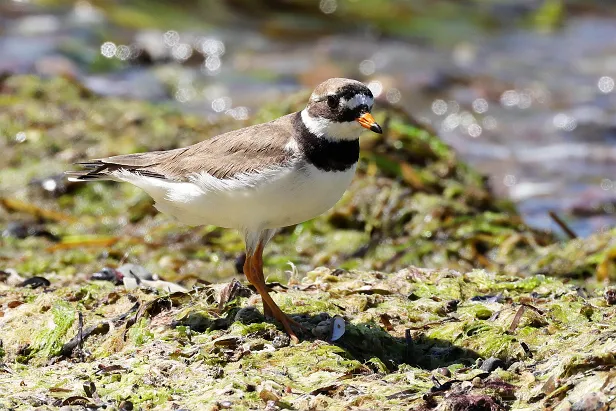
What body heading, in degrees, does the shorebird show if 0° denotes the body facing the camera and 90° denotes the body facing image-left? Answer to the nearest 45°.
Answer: approximately 270°

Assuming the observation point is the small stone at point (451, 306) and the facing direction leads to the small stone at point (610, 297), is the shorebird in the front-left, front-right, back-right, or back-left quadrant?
back-right

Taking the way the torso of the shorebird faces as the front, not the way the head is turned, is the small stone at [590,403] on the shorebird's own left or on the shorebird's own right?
on the shorebird's own right

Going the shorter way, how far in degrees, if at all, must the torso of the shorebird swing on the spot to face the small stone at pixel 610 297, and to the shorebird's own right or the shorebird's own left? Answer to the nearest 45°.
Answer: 0° — it already faces it

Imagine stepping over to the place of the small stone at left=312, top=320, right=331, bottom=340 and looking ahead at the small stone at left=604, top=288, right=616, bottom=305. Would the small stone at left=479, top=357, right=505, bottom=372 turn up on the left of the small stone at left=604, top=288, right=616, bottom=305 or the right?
right
